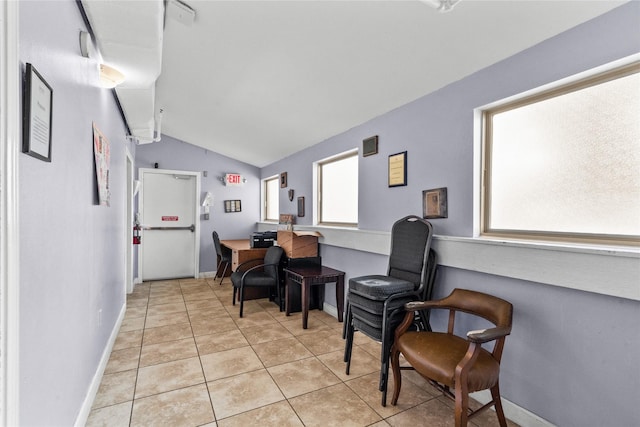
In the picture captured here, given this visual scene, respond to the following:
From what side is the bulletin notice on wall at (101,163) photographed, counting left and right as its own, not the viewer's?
right

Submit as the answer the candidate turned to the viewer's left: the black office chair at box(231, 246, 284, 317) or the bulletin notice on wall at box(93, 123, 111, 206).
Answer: the black office chair

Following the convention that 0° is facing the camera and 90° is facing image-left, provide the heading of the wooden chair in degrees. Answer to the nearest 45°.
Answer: approximately 45°

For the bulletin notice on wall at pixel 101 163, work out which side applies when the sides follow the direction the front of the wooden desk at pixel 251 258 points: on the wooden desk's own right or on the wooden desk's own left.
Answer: on the wooden desk's own left

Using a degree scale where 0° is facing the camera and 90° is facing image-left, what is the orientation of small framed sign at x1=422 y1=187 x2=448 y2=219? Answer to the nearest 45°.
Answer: approximately 45°

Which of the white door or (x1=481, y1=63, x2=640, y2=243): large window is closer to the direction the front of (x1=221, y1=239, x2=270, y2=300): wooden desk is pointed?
the white door

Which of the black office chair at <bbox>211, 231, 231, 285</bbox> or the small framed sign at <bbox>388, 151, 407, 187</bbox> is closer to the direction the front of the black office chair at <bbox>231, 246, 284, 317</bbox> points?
the black office chair

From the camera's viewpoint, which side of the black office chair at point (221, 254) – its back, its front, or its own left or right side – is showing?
right

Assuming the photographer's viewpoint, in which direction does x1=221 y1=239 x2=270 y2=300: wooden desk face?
facing to the left of the viewer

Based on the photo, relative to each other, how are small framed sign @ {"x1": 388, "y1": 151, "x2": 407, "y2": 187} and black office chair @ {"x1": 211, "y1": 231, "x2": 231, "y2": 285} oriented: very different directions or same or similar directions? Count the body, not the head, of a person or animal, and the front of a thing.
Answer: very different directions

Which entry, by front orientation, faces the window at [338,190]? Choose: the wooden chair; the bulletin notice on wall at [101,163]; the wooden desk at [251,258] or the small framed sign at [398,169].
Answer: the bulletin notice on wall

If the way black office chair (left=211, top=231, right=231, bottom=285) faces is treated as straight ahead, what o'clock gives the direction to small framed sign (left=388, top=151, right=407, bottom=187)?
The small framed sign is roughly at 2 o'clock from the black office chair.

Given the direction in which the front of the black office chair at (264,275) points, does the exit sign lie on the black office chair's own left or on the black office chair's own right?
on the black office chair's own right

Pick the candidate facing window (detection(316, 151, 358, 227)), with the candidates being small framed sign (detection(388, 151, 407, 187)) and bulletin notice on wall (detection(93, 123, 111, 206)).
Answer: the bulletin notice on wall
